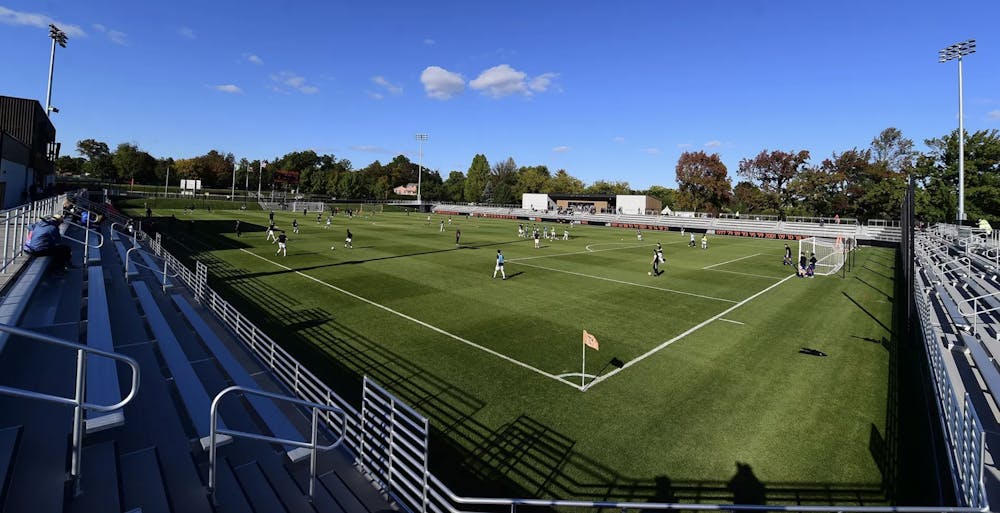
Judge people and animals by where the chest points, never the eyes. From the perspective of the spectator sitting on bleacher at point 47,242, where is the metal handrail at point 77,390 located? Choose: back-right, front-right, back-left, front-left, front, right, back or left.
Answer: right

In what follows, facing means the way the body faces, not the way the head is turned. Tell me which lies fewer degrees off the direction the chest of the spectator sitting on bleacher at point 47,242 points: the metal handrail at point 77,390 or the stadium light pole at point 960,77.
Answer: the stadium light pole

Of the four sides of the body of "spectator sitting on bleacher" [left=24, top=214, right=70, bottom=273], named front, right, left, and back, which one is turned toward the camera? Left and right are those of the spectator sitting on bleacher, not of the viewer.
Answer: right

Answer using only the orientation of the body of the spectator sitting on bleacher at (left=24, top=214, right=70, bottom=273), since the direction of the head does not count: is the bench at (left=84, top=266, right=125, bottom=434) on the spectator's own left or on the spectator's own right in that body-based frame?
on the spectator's own right

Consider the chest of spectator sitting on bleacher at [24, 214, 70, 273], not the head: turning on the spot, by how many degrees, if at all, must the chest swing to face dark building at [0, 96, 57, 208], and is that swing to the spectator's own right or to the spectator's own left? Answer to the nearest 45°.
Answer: approximately 90° to the spectator's own left

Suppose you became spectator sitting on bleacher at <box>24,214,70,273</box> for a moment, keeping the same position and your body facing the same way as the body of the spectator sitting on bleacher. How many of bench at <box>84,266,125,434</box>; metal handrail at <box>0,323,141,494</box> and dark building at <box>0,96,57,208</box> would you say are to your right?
2

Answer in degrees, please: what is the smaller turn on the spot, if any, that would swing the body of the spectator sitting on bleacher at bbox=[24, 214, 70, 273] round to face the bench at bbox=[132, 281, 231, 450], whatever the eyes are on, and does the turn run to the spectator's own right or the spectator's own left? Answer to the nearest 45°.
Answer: approximately 90° to the spectator's own right

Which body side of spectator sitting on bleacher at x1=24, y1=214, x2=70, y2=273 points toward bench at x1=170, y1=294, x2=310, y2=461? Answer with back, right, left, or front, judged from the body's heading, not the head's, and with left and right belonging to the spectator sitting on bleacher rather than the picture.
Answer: right
